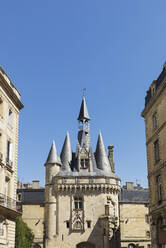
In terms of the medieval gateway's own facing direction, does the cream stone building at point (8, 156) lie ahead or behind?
ahead

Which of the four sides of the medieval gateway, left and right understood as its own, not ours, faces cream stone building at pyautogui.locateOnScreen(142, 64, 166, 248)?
front

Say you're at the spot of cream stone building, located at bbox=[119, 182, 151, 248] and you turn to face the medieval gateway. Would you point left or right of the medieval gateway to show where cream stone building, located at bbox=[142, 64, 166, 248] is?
left

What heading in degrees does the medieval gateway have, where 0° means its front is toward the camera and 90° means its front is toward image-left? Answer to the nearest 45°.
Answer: approximately 0°

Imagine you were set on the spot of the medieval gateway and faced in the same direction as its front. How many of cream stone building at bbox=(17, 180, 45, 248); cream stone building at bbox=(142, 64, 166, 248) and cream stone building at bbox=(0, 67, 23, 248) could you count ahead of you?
2

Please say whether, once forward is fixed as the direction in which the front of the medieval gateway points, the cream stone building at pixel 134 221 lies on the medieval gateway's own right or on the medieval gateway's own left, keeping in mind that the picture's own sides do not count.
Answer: on the medieval gateway's own left

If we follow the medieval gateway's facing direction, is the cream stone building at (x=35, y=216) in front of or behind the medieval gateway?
behind
